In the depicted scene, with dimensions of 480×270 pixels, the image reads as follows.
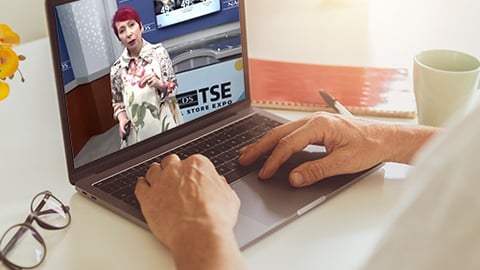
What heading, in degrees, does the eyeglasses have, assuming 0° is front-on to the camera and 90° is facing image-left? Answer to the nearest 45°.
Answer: approximately 315°

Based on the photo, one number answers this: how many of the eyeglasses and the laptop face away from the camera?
0

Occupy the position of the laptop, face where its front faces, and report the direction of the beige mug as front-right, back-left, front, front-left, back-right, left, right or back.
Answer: front-left

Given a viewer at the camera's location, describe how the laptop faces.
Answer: facing the viewer and to the right of the viewer

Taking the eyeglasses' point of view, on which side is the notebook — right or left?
on its left
